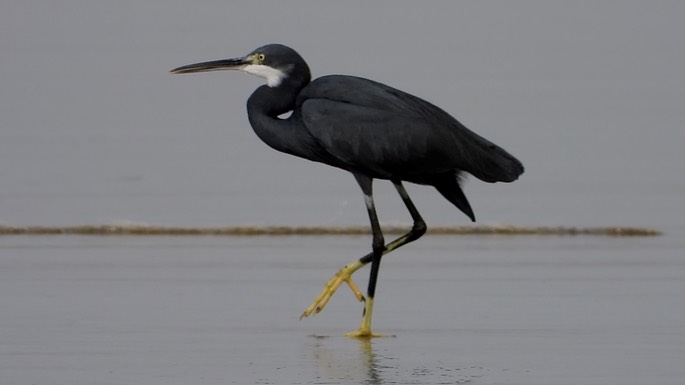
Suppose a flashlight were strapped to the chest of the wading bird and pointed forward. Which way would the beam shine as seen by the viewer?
to the viewer's left
